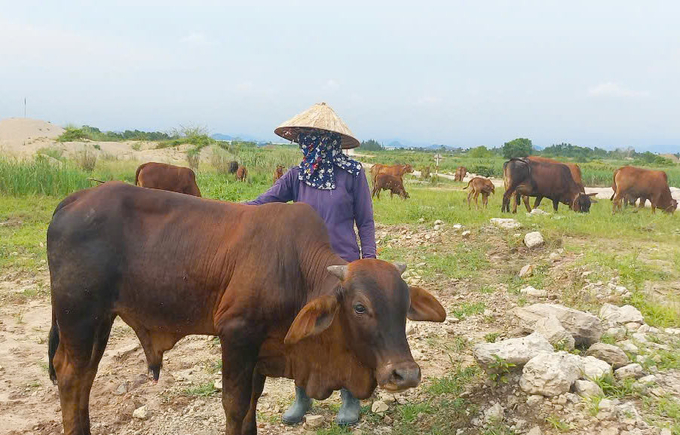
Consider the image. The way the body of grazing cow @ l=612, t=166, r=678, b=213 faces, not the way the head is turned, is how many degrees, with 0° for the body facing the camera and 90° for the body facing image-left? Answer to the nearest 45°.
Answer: approximately 270°

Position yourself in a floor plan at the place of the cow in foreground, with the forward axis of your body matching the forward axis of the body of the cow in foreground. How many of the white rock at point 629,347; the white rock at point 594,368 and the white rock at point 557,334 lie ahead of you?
3

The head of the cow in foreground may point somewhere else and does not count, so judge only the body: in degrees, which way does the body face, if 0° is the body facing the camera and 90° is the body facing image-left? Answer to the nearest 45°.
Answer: approximately 270°

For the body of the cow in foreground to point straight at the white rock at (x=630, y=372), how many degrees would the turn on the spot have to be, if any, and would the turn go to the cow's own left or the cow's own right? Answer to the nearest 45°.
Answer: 0° — it already faces it

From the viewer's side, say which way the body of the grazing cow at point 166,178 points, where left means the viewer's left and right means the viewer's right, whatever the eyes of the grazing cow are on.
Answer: facing to the right of the viewer

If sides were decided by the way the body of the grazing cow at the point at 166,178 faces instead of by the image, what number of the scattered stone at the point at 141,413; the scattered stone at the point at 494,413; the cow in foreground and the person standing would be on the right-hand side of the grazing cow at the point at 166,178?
4

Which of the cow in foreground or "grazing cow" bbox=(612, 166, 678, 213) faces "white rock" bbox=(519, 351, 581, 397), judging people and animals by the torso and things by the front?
the cow in foreground

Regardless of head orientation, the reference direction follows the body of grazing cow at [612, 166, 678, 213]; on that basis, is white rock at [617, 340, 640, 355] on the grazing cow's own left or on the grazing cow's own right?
on the grazing cow's own right

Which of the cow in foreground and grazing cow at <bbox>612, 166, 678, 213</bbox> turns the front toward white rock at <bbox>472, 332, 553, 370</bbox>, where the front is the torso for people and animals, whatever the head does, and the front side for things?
the cow in foreground

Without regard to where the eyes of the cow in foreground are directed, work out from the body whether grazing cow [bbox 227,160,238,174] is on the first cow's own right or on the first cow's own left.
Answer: on the first cow's own left

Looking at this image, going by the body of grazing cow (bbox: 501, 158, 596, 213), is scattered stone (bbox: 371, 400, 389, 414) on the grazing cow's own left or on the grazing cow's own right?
on the grazing cow's own right

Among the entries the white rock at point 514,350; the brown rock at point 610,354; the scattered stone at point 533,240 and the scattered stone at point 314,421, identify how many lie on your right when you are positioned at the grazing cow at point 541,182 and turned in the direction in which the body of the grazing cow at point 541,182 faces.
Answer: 4

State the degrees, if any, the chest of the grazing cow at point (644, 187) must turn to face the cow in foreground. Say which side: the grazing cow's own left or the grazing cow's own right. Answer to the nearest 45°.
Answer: approximately 90° to the grazing cow's own right

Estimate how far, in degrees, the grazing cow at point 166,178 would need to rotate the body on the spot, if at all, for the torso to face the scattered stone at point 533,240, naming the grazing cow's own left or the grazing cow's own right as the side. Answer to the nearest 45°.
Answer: approximately 45° to the grazing cow's own right

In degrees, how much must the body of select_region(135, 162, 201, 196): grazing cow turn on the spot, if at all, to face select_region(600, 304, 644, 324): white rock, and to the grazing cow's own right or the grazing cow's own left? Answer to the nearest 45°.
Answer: approximately 45° to the grazing cow's own right
